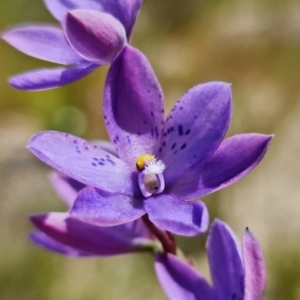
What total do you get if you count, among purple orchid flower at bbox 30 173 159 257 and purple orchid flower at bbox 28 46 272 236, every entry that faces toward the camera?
1

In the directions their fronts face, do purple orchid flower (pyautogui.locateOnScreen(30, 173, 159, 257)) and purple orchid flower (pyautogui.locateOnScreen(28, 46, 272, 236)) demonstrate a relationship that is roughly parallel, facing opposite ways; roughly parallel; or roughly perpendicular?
roughly perpendicular

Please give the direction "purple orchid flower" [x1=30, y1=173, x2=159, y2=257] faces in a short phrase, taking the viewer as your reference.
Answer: facing to the left of the viewer
